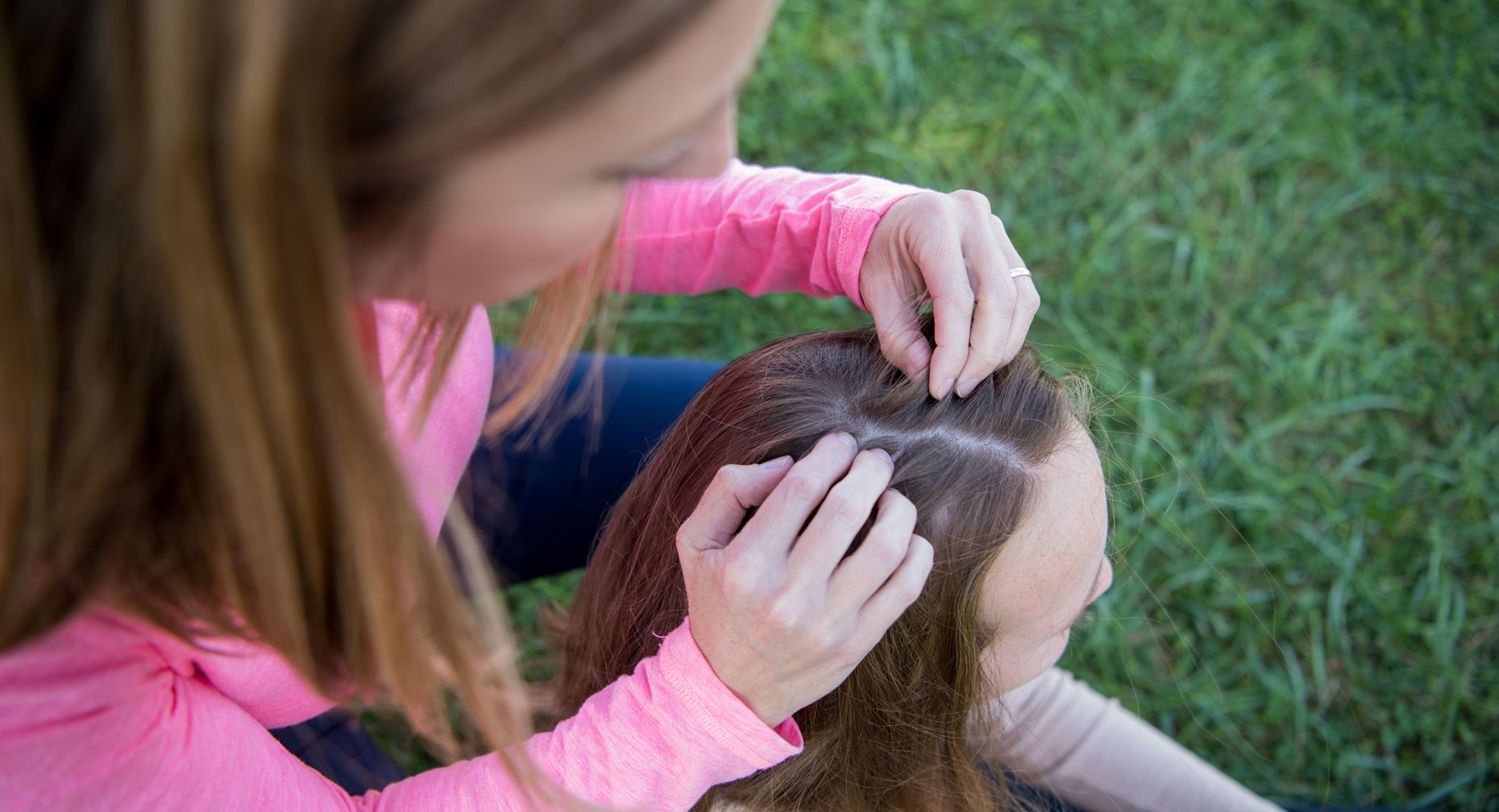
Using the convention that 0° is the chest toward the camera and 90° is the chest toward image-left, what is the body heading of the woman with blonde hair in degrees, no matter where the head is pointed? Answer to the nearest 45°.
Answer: approximately 270°
